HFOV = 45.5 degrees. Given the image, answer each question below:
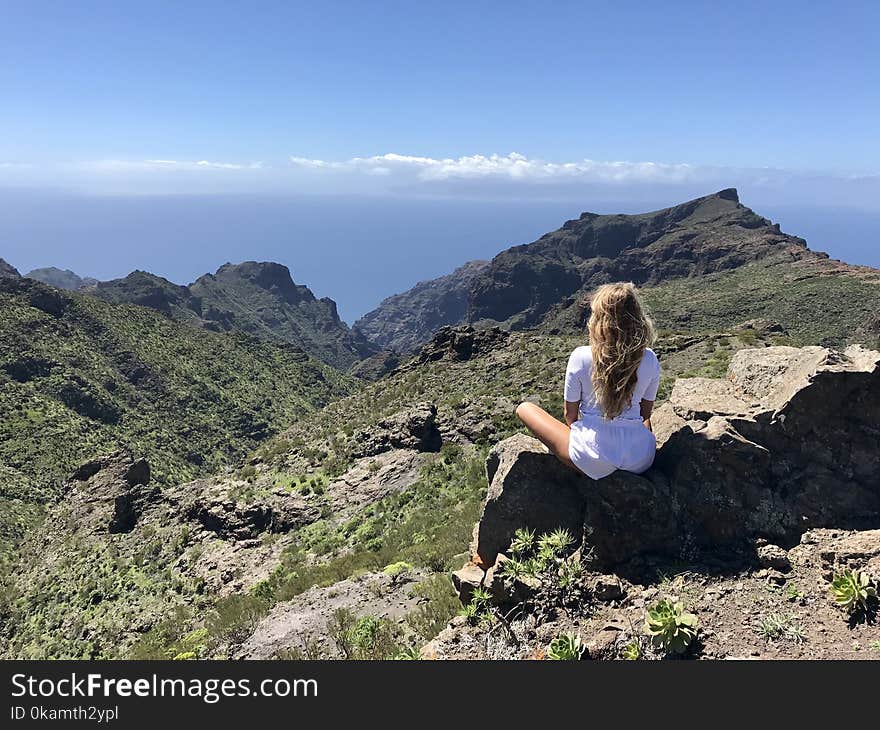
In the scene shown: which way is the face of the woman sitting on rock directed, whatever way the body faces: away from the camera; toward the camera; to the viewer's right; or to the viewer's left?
away from the camera

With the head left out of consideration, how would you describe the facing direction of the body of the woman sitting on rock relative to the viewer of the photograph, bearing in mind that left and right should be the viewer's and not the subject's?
facing away from the viewer

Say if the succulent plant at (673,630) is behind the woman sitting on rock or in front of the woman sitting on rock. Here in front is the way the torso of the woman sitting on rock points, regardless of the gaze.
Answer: behind

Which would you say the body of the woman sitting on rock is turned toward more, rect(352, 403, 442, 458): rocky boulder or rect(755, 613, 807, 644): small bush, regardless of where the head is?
the rocky boulder

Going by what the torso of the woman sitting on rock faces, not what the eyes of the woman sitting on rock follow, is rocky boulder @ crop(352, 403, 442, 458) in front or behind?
in front

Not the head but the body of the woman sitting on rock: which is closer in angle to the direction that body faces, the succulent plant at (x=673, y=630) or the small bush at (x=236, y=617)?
the small bush

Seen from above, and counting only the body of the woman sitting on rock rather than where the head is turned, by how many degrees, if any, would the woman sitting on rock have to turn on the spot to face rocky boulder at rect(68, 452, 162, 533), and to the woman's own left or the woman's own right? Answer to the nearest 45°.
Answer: approximately 45° to the woman's own left

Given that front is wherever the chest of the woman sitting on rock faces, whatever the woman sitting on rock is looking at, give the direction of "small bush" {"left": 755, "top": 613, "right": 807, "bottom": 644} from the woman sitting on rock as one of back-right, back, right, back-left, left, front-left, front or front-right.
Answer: back-right
